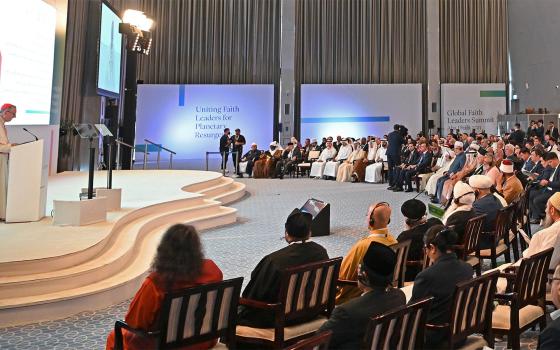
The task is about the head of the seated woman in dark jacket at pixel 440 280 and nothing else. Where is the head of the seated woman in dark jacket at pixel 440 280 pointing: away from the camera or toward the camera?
away from the camera

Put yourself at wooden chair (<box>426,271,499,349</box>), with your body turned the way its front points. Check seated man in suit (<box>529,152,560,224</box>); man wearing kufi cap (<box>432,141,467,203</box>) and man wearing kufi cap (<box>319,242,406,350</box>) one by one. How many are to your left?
1

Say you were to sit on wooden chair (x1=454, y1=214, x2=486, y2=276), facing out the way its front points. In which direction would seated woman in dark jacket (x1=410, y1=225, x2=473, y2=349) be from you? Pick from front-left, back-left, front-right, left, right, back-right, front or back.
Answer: back-left

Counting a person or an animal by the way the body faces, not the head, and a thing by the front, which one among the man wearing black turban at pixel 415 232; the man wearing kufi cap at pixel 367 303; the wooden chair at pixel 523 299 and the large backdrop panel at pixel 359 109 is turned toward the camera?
the large backdrop panel

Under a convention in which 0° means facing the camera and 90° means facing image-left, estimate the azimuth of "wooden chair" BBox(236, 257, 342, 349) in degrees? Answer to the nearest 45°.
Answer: approximately 135°

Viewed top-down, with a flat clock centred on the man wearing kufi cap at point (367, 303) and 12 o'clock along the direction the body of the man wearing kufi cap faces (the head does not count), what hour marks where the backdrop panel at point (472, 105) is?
The backdrop panel is roughly at 2 o'clock from the man wearing kufi cap.

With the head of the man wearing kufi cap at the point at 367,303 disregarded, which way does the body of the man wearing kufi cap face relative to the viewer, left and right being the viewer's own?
facing away from the viewer and to the left of the viewer

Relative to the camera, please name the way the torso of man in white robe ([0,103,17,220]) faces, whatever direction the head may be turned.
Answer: to the viewer's right

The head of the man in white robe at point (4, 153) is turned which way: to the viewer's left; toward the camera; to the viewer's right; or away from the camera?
to the viewer's right
